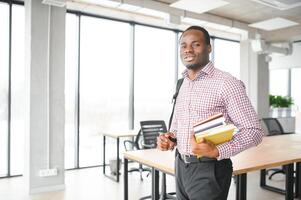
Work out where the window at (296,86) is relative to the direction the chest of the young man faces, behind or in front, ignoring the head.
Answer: behind

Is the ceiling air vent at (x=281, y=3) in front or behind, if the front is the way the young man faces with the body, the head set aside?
behind

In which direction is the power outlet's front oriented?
toward the camera

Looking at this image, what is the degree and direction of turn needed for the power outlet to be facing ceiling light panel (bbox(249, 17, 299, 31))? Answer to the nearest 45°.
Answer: approximately 90° to its left

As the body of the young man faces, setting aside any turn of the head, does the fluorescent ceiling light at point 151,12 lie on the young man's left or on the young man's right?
on the young man's right

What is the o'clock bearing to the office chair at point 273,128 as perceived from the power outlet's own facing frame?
The office chair is roughly at 9 o'clock from the power outlet.

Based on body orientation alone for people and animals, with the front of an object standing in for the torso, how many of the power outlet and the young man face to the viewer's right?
0

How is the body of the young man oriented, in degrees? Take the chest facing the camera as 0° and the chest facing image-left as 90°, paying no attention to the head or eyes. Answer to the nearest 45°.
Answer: approximately 45°
